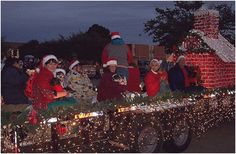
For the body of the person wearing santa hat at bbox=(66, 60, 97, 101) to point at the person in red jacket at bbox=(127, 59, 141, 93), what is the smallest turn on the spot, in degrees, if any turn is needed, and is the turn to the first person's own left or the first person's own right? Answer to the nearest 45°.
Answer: approximately 90° to the first person's own left

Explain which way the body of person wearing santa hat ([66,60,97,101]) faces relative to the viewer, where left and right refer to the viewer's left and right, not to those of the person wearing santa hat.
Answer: facing the viewer and to the right of the viewer

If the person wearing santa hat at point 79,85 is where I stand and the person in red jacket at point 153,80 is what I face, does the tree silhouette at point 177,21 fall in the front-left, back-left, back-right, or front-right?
front-left

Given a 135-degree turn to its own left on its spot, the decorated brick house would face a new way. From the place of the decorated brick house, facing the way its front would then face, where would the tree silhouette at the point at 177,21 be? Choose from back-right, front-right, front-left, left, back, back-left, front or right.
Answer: left

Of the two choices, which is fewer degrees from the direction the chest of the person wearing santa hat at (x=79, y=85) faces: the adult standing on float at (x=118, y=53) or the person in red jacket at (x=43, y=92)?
the person in red jacket

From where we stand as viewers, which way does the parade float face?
facing the viewer and to the left of the viewer

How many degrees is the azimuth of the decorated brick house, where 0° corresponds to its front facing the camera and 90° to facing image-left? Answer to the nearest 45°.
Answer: approximately 45°
